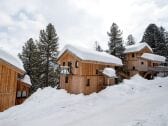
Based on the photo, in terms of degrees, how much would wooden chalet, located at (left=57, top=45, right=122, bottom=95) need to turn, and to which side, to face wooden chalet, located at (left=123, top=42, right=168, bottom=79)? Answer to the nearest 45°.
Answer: approximately 180°

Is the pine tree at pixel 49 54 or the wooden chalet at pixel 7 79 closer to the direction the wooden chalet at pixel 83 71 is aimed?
the wooden chalet

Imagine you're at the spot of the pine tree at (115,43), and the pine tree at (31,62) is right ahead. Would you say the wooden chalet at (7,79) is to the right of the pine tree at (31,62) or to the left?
left

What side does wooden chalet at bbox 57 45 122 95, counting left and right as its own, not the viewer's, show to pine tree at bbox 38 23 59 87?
right

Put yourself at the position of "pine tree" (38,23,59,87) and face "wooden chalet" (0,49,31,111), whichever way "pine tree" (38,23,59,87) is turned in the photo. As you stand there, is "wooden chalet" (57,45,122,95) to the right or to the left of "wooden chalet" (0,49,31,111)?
left

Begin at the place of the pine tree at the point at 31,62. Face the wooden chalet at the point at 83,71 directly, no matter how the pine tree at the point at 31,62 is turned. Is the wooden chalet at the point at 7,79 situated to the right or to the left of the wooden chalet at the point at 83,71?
right

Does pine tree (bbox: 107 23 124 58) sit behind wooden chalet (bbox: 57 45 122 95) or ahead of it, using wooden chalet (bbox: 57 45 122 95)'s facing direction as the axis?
behind

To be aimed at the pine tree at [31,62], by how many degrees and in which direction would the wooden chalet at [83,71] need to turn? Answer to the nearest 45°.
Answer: approximately 90° to its right

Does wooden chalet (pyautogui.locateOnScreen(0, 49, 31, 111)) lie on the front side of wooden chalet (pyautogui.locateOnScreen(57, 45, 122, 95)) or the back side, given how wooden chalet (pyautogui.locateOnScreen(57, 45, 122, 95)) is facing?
on the front side

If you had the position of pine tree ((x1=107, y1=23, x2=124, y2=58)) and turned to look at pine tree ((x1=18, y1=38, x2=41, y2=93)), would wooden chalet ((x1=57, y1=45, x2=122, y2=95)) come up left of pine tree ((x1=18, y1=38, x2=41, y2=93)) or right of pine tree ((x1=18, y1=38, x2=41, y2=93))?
left

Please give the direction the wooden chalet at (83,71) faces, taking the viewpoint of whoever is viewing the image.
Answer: facing the viewer and to the left of the viewer
